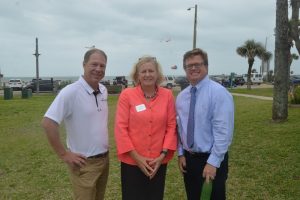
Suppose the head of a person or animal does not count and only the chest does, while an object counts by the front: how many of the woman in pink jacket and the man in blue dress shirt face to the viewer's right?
0

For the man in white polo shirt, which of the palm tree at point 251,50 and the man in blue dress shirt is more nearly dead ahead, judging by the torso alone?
the man in blue dress shirt

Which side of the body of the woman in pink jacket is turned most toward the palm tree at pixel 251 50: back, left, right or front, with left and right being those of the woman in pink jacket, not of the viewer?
back

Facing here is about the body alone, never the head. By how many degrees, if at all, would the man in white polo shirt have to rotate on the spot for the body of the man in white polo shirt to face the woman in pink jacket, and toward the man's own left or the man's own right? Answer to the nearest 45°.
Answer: approximately 45° to the man's own left

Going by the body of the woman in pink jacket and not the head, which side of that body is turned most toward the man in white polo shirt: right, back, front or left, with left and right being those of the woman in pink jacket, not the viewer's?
right

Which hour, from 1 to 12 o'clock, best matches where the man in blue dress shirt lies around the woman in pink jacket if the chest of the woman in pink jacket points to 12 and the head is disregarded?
The man in blue dress shirt is roughly at 9 o'clock from the woman in pink jacket.

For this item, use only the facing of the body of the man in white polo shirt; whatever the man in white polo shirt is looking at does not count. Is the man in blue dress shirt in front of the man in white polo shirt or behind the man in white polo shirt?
in front

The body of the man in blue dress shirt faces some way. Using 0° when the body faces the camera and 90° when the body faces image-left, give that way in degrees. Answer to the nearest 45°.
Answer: approximately 45°

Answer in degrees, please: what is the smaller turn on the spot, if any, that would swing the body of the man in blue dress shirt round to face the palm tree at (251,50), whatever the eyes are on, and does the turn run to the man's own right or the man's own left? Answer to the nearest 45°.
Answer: approximately 135° to the man's own right

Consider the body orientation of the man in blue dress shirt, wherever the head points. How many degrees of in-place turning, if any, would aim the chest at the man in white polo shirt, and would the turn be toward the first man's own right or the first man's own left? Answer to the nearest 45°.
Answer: approximately 45° to the first man's own right
